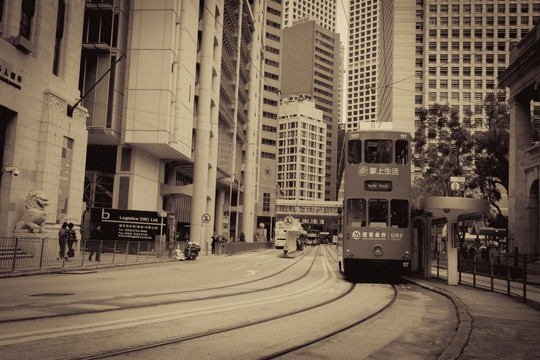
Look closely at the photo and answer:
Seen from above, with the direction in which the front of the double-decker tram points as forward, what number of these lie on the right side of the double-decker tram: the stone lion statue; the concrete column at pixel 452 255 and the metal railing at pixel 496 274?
1

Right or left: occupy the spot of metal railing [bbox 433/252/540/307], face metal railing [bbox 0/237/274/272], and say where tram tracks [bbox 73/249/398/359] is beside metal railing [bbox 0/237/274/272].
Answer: left

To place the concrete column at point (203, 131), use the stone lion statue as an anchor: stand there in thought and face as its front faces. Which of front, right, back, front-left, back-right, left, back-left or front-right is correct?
front-left

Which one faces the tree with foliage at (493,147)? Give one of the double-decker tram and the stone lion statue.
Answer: the stone lion statue

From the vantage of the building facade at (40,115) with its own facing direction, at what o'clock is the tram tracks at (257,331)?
The tram tracks is roughly at 1 o'clock from the building facade.

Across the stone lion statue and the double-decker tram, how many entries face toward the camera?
1

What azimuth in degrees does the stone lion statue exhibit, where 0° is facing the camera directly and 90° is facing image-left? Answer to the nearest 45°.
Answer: approximately 270°

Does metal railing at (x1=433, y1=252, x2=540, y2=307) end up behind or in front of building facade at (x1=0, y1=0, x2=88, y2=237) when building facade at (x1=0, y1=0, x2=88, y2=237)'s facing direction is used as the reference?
in front

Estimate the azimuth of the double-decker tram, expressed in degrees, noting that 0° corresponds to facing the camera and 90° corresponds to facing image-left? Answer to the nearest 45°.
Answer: approximately 0°

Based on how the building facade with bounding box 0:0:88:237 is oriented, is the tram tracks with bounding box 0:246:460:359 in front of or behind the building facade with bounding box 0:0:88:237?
in front

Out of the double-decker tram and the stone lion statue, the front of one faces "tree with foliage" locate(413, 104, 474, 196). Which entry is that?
the stone lion statue

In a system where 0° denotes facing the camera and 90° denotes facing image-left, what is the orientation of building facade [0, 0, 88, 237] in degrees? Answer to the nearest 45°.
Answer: approximately 315°

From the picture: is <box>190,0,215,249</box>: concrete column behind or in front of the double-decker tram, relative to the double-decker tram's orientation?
behind
